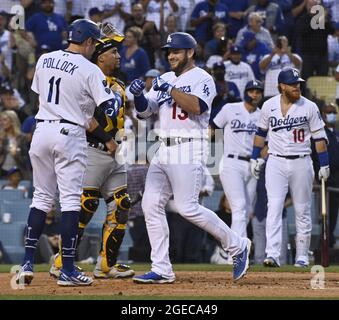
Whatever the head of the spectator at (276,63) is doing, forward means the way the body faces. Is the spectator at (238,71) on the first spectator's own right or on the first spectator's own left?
on the first spectator's own right

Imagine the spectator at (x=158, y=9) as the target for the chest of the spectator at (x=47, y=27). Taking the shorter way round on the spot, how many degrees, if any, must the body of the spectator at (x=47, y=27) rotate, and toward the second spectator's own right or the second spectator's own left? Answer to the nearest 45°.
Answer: approximately 90° to the second spectator's own left

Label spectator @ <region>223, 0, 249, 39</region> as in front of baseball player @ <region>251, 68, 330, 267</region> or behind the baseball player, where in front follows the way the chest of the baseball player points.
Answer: behind

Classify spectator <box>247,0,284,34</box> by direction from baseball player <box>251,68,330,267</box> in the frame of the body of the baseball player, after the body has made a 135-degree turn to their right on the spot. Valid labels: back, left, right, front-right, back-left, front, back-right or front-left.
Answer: front-right

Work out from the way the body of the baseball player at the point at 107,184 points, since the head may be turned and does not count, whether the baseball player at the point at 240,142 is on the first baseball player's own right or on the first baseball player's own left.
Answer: on the first baseball player's own left

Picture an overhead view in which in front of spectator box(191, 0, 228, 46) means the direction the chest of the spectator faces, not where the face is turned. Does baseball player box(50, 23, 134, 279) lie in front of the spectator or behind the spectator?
in front

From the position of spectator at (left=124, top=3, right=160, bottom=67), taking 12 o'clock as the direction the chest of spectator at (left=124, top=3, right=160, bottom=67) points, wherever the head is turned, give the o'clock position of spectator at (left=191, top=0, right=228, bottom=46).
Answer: spectator at (left=191, top=0, right=228, bottom=46) is roughly at 9 o'clock from spectator at (left=124, top=3, right=160, bottom=67).

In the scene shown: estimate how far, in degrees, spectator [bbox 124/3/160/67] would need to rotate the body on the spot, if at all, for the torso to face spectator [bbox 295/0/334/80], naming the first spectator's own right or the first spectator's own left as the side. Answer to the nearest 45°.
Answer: approximately 90° to the first spectator's own left

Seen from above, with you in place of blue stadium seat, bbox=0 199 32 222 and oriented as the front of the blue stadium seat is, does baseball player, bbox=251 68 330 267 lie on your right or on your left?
on your left

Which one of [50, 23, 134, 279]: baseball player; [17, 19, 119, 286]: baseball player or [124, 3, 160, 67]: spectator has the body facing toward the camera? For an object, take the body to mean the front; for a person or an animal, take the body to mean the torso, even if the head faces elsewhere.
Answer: the spectator
